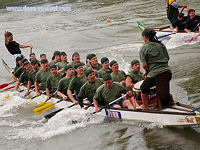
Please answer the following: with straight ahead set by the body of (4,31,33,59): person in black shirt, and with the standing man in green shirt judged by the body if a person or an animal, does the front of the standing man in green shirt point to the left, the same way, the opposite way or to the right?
the opposite way

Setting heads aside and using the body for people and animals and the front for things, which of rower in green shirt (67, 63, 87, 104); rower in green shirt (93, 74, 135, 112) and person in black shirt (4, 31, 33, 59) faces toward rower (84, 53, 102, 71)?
the person in black shirt

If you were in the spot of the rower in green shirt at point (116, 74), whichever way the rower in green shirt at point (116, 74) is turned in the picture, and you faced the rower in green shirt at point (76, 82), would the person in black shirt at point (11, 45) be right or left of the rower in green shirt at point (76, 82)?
right
